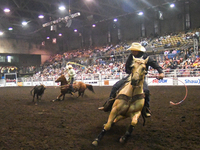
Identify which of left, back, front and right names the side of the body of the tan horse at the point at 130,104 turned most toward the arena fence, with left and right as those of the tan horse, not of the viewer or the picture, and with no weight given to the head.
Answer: back

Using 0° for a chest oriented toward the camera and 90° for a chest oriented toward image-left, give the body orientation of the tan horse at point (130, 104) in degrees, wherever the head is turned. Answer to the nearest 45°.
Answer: approximately 0°
